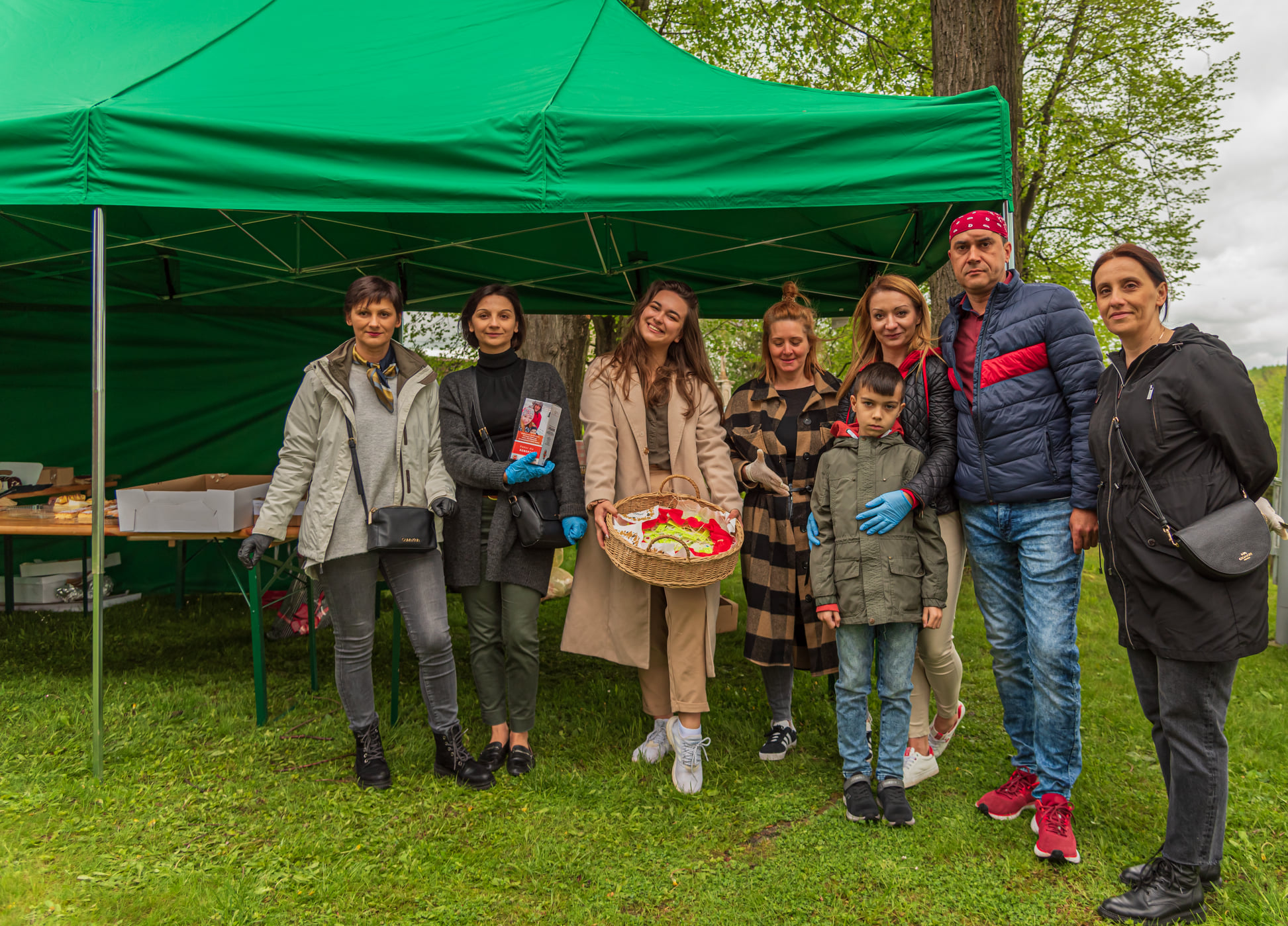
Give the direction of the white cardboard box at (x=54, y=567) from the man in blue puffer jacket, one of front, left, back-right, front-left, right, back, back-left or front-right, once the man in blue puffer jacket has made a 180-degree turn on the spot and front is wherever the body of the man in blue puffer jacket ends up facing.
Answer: back-left

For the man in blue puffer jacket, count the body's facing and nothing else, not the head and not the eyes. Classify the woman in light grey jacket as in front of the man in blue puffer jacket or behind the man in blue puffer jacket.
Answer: in front

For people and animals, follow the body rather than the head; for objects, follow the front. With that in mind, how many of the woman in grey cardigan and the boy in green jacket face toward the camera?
2

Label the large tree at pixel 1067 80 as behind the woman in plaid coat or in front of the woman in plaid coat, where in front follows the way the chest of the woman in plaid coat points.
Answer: behind

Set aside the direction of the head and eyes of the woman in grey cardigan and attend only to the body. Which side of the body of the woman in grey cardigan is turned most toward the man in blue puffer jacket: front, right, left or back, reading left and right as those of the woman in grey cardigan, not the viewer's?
left

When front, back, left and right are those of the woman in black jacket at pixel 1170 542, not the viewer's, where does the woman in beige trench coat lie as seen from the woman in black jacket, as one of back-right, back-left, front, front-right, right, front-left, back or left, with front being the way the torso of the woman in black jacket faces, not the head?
front-right

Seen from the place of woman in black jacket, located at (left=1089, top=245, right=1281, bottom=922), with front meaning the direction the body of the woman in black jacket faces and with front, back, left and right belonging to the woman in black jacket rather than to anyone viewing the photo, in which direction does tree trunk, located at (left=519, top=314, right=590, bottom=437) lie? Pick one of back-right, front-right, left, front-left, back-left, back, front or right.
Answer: right

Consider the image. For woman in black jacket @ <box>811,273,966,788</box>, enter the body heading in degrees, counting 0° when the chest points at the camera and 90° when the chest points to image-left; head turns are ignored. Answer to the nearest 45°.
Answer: approximately 45°

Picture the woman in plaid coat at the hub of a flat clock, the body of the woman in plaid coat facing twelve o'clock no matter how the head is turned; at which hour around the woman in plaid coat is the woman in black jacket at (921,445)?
The woman in black jacket is roughly at 10 o'clock from the woman in plaid coat.

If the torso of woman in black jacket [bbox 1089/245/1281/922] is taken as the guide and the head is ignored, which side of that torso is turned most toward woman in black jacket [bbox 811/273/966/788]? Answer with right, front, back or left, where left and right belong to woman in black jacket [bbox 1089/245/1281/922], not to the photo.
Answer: right

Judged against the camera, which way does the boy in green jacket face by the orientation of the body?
toward the camera

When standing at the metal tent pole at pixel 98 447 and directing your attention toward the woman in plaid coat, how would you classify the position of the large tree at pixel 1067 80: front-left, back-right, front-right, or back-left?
front-left

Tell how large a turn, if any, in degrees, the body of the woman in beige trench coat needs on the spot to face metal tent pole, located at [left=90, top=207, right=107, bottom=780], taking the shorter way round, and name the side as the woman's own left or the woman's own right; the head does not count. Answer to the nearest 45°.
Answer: approximately 90° to the woman's own right

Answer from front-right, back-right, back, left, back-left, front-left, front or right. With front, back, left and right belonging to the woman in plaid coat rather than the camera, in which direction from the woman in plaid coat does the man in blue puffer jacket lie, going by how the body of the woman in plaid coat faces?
front-left

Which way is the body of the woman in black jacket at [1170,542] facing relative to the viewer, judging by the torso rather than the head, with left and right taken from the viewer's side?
facing the viewer and to the left of the viewer

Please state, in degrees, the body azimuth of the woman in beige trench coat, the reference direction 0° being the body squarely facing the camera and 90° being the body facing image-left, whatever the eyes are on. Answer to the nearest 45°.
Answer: approximately 0°
